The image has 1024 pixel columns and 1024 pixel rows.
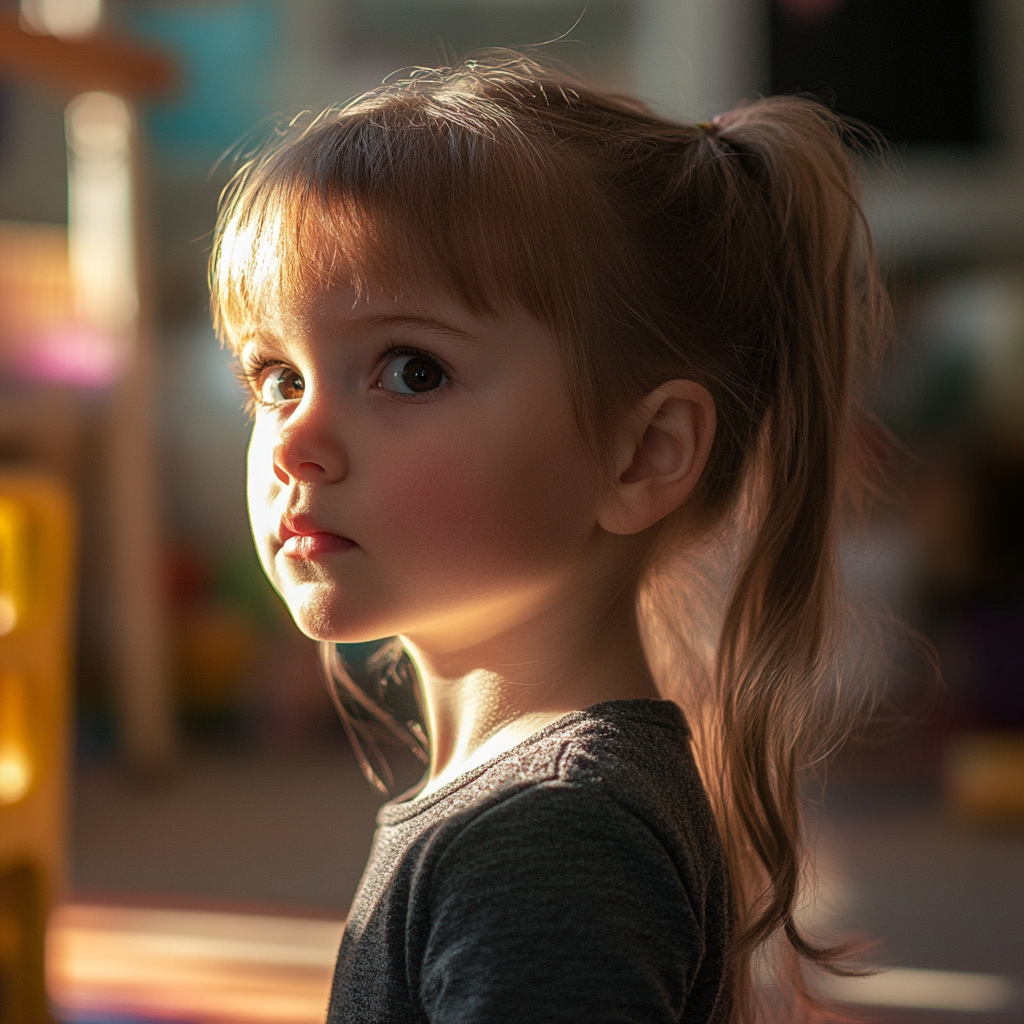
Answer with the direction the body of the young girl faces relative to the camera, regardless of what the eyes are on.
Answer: to the viewer's left

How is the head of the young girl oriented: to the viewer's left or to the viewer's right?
to the viewer's left

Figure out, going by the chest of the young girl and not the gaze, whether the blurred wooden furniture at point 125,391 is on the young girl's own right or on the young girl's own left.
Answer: on the young girl's own right

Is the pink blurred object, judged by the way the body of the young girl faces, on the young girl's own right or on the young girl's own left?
on the young girl's own right
